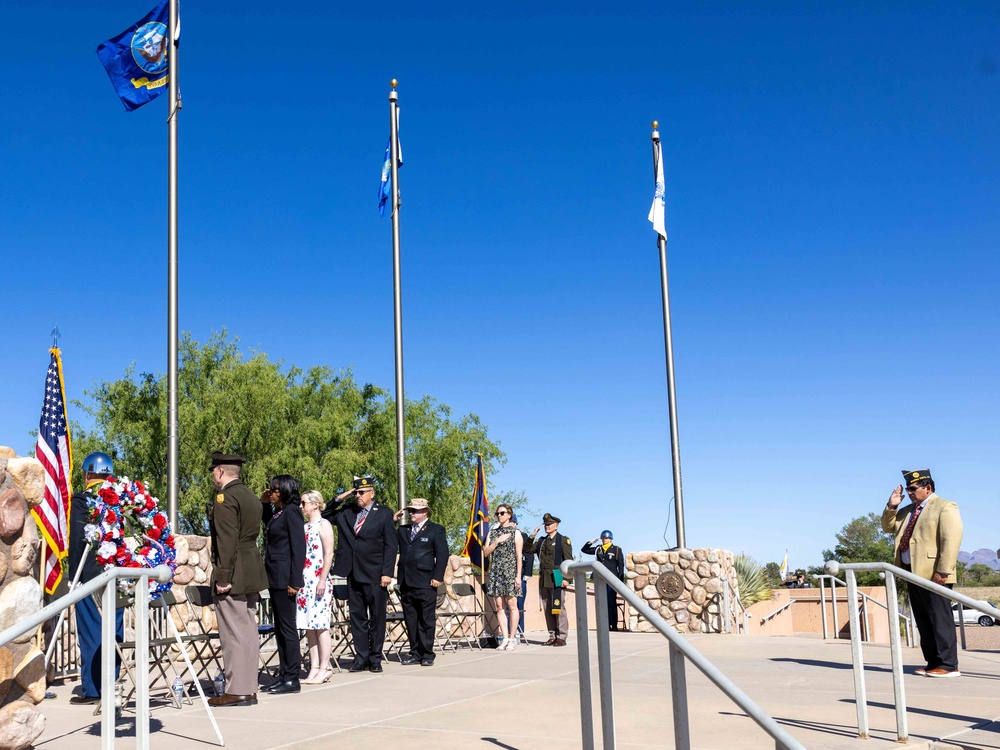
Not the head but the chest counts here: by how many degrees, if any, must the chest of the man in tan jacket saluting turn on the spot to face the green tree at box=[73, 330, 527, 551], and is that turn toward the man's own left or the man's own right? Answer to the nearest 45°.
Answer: approximately 90° to the man's own right

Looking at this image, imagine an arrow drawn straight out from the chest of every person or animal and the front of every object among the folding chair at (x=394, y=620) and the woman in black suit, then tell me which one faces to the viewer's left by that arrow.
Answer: the woman in black suit

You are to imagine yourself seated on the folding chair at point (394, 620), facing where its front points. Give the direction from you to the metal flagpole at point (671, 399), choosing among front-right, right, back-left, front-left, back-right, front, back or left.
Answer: left

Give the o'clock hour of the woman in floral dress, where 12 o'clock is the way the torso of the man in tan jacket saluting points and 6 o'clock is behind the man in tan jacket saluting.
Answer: The woman in floral dress is roughly at 1 o'clock from the man in tan jacket saluting.

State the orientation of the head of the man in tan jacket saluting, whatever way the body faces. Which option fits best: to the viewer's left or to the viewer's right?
to the viewer's left

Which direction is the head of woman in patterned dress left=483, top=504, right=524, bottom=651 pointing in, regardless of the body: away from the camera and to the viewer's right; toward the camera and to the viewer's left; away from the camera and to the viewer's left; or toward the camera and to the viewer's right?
toward the camera and to the viewer's left

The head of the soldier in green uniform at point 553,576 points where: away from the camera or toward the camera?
toward the camera

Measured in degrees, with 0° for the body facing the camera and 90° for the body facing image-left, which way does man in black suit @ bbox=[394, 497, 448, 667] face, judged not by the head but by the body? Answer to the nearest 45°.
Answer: approximately 45°

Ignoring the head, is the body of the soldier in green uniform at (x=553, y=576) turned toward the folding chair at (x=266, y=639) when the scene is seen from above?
yes

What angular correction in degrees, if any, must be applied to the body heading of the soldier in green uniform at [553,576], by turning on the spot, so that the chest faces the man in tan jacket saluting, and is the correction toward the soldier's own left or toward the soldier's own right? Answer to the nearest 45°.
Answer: approximately 90° to the soldier's own left

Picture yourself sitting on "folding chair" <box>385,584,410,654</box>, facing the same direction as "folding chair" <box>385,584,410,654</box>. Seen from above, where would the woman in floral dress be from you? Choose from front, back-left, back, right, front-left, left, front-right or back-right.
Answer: front-right

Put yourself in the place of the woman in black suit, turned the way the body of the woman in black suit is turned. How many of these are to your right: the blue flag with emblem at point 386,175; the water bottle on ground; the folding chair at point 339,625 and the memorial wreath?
2

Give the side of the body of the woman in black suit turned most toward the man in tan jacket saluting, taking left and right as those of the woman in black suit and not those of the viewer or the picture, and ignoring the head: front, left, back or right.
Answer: back
